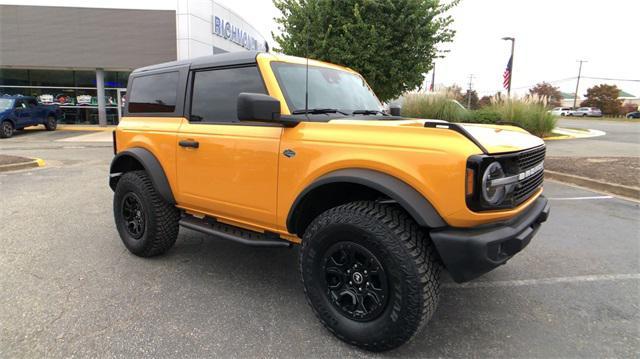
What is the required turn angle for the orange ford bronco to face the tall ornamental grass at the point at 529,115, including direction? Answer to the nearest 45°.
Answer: approximately 90° to its left

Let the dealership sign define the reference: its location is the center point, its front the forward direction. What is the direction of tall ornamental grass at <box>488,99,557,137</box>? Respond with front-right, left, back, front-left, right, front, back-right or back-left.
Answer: front

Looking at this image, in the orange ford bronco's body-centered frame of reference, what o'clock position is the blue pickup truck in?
The blue pickup truck is roughly at 6 o'clock from the orange ford bronco.

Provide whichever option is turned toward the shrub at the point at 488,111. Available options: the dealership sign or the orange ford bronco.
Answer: the dealership sign

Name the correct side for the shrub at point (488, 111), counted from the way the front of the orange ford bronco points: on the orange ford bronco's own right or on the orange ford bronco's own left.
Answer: on the orange ford bronco's own left

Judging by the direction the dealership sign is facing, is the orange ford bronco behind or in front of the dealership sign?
in front

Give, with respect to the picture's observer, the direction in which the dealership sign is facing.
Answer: facing the viewer and to the right of the viewer

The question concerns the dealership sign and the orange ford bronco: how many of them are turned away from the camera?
0
